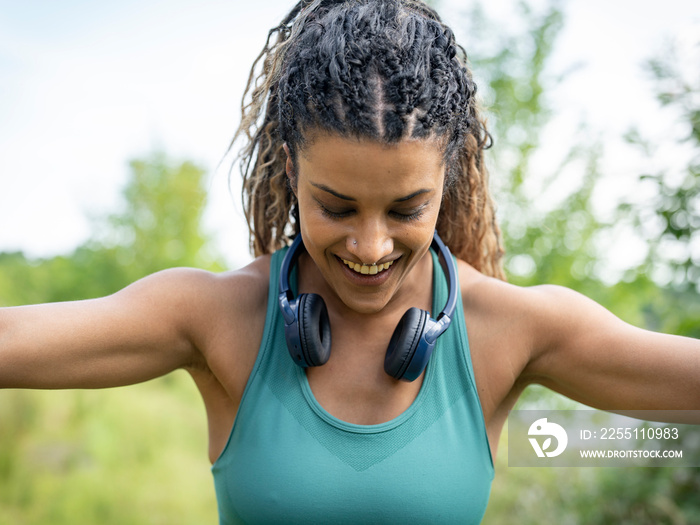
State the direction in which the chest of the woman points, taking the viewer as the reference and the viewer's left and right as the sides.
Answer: facing the viewer

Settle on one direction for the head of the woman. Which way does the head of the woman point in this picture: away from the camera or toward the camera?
toward the camera
